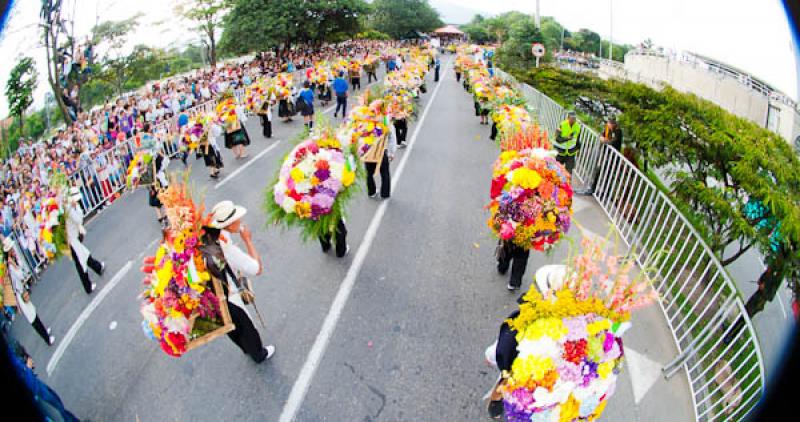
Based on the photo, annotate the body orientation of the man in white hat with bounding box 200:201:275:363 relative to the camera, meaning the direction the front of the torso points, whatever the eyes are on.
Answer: to the viewer's right

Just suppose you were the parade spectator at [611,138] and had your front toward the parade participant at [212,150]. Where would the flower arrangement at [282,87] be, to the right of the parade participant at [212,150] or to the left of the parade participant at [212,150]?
right

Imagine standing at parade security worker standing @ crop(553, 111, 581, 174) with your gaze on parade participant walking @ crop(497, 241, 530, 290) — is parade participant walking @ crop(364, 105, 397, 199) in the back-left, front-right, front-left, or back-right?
front-right

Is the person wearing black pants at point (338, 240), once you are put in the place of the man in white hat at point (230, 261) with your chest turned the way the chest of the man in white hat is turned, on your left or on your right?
on your left

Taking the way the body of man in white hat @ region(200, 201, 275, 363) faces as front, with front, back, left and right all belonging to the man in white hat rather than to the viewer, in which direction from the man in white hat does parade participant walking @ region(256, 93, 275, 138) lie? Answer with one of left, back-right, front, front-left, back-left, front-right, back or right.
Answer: left

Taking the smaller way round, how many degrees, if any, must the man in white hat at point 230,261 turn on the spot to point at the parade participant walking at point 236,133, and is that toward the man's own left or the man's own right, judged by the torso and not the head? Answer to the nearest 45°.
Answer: approximately 90° to the man's own left

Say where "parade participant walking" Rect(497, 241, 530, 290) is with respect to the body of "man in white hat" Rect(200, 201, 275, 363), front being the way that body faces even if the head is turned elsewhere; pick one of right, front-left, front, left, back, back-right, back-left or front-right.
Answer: front

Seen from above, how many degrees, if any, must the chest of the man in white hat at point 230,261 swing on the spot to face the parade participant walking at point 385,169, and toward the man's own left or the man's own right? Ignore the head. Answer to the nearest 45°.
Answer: approximately 45° to the man's own left

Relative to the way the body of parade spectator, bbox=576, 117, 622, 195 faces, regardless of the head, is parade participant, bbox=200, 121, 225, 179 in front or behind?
in front

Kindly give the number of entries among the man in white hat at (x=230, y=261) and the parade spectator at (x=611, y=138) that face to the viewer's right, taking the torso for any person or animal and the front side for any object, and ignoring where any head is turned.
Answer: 1

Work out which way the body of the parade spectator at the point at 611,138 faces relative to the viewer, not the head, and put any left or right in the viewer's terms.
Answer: facing to the left of the viewer
